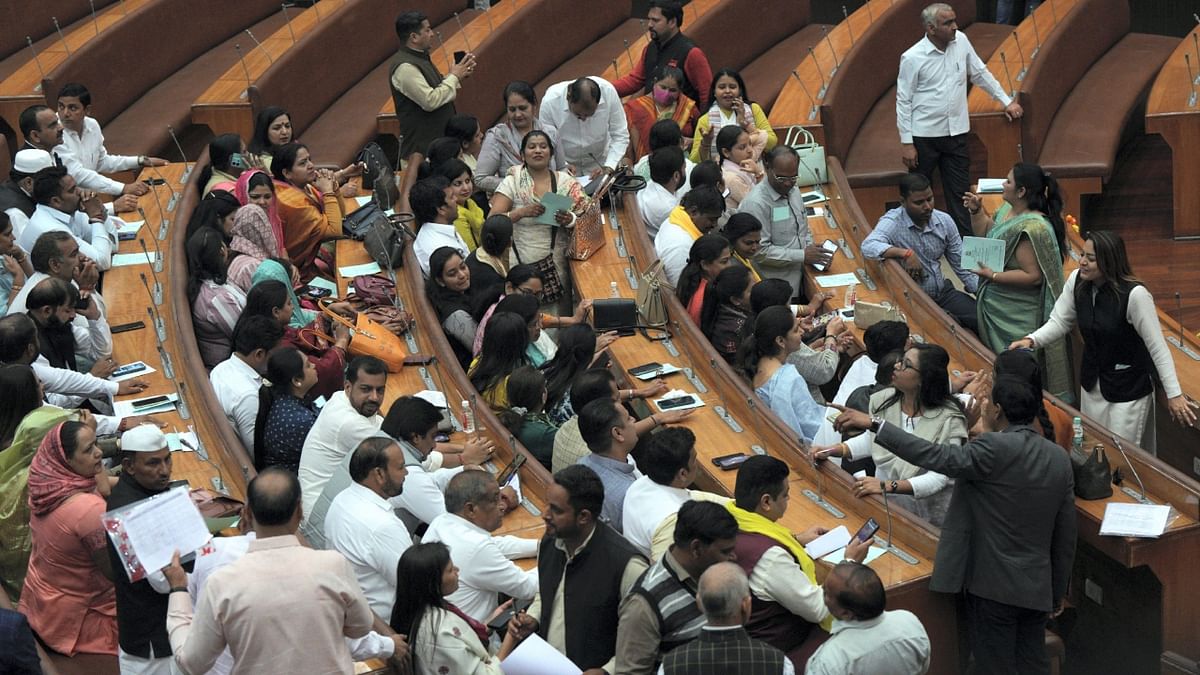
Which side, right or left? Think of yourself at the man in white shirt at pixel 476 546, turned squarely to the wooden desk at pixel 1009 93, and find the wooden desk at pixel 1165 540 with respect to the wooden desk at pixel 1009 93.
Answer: right

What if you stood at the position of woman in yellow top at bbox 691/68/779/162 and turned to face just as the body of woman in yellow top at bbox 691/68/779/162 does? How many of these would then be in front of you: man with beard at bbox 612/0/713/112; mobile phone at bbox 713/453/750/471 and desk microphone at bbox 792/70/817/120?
1

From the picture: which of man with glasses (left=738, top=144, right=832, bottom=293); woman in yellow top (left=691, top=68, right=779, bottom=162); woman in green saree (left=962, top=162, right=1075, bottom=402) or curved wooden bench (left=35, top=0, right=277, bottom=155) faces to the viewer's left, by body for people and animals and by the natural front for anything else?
the woman in green saree

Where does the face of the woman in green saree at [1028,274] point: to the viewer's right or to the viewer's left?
to the viewer's left

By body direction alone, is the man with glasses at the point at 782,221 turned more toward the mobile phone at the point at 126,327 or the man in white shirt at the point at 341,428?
the man in white shirt

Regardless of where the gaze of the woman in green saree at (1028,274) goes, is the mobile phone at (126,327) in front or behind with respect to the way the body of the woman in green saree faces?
in front

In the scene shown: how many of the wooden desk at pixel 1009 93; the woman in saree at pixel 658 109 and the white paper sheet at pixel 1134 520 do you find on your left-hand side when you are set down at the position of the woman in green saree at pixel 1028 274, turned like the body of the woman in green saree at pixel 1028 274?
1

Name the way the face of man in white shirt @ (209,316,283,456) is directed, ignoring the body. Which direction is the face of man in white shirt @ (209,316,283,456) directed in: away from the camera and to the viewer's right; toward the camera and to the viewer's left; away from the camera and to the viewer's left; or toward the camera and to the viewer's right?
away from the camera and to the viewer's right

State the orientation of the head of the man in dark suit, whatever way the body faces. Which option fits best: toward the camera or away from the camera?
away from the camera

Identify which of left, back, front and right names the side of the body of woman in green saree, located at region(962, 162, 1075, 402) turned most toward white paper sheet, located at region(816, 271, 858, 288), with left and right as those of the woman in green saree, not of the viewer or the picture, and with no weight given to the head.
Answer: front

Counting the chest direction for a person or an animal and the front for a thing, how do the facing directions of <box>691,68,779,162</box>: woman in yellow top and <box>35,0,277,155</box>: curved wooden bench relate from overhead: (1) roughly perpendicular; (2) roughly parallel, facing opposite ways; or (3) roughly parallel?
roughly perpendicular
